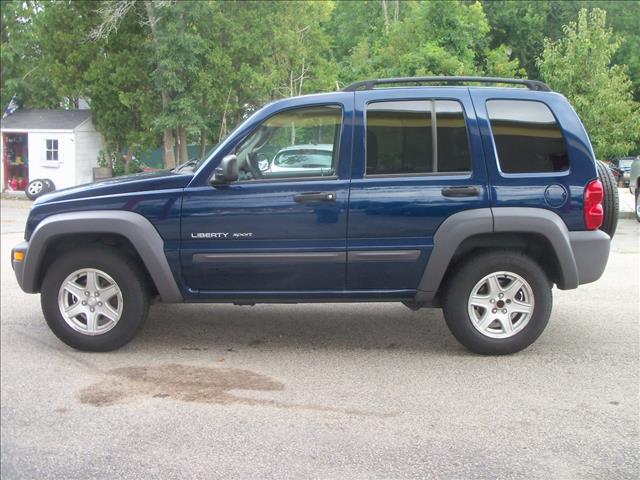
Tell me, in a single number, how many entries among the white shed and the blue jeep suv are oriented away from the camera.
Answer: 0

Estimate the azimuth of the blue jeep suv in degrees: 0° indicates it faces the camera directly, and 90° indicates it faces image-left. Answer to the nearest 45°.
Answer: approximately 90°

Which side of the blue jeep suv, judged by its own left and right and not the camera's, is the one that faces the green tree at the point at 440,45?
right

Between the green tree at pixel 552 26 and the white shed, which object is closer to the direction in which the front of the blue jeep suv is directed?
the white shed

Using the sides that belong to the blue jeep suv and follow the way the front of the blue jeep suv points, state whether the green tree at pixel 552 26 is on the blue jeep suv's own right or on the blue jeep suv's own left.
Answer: on the blue jeep suv's own right

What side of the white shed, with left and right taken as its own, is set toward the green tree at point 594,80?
left

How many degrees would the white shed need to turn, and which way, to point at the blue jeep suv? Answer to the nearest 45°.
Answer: approximately 45° to its left

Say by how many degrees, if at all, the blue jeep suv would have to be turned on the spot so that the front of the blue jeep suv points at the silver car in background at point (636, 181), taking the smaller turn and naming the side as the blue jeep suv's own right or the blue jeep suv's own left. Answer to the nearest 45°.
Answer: approximately 135° to the blue jeep suv's own right

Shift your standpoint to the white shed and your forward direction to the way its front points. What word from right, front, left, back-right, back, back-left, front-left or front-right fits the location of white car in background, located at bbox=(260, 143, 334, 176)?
front-left

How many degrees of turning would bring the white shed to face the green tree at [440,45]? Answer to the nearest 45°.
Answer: approximately 90° to its left

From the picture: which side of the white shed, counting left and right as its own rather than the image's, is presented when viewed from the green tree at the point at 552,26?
left

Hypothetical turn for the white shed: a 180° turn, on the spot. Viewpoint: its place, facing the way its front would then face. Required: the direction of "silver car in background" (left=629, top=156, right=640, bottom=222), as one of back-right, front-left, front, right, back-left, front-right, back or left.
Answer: right

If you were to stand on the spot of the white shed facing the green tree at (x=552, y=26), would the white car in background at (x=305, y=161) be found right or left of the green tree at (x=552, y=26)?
right

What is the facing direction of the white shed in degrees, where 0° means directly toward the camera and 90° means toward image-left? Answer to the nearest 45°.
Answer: approximately 45°
